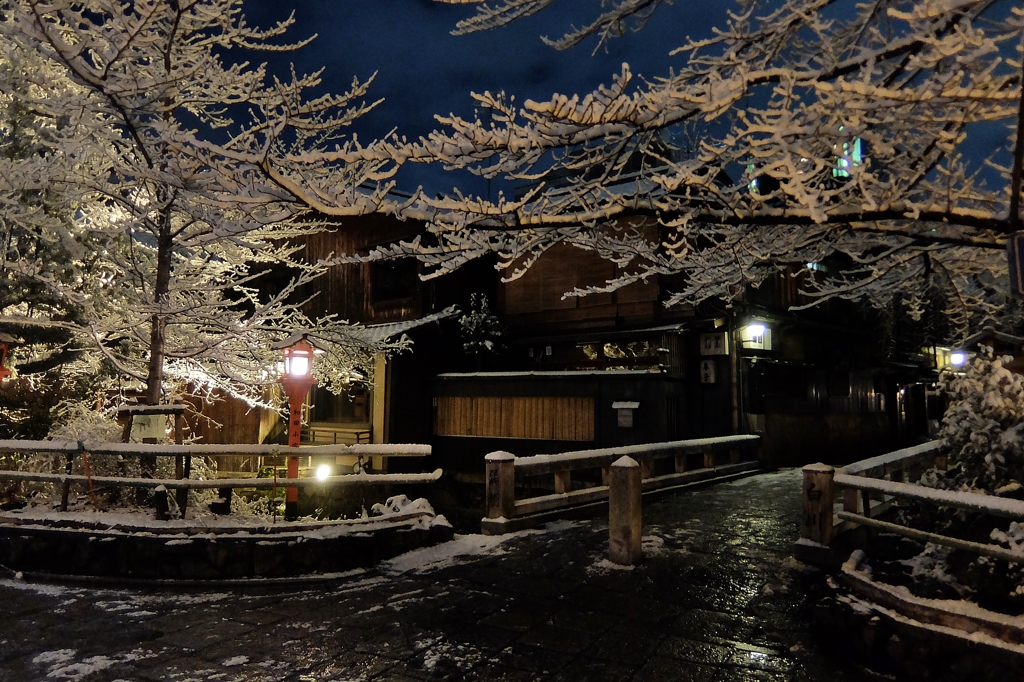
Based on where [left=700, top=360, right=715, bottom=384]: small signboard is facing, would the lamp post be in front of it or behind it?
in front

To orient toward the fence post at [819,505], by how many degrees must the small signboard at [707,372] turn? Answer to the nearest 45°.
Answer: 0° — it already faces it

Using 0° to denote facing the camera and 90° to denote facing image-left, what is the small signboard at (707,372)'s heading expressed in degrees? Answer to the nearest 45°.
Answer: approximately 0°

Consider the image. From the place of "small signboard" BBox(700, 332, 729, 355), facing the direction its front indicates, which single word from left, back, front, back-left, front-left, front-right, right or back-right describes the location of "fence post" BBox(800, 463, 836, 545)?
front

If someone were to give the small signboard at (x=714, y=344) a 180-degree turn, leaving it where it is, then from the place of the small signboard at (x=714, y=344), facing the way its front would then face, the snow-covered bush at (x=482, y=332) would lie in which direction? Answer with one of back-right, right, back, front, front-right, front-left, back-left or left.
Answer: left

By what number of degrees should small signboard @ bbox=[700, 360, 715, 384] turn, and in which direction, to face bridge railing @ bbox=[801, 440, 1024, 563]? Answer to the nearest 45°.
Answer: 0° — it already faces it

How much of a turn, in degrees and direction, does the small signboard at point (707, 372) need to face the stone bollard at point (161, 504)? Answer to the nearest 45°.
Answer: approximately 45° to its right

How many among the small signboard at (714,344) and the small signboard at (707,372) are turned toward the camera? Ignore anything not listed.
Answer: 2

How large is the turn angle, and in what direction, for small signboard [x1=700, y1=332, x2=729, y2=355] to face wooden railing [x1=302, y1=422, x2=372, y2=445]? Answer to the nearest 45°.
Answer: approximately 90° to its right

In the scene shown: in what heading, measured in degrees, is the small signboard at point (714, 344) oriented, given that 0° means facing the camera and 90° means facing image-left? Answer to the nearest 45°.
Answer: approximately 0°

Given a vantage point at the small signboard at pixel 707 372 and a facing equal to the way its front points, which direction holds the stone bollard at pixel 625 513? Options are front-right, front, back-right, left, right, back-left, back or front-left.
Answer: front

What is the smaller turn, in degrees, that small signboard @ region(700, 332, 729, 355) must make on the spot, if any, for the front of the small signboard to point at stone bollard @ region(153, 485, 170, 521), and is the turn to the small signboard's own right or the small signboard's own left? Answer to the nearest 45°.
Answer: approximately 45° to the small signboard's own right

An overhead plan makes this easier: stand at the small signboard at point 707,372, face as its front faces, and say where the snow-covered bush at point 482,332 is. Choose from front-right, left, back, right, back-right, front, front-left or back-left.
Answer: right
